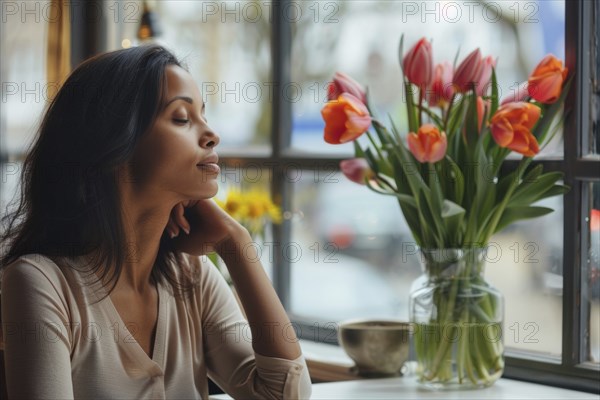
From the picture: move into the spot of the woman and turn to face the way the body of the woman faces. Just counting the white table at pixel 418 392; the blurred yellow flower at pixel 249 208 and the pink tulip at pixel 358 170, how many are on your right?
0

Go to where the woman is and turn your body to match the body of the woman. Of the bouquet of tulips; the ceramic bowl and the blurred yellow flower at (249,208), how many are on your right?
0

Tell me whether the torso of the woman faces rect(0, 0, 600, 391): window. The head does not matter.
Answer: no

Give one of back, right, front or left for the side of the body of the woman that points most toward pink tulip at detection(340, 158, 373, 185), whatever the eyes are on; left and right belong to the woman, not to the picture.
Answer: left

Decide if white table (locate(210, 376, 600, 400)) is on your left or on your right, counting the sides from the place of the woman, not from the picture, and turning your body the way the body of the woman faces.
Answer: on your left

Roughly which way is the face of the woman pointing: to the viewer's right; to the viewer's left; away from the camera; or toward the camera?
to the viewer's right

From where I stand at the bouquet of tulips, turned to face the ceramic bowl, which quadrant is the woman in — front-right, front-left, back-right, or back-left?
front-left

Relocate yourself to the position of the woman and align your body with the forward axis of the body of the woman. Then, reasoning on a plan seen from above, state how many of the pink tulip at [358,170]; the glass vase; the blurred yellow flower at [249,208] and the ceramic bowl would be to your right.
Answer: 0

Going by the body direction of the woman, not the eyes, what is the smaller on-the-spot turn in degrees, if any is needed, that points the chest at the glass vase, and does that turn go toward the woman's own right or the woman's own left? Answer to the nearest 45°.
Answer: approximately 45° to the woman's own left

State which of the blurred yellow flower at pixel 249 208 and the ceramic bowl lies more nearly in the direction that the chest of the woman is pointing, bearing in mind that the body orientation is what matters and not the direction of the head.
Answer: the ceramic bowl

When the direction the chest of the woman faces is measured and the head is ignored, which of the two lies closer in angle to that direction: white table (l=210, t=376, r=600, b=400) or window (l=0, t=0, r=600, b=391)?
the white table

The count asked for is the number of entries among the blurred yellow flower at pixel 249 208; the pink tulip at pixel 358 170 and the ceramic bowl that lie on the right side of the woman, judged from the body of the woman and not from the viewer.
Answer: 0

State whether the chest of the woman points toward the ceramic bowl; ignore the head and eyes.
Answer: no
